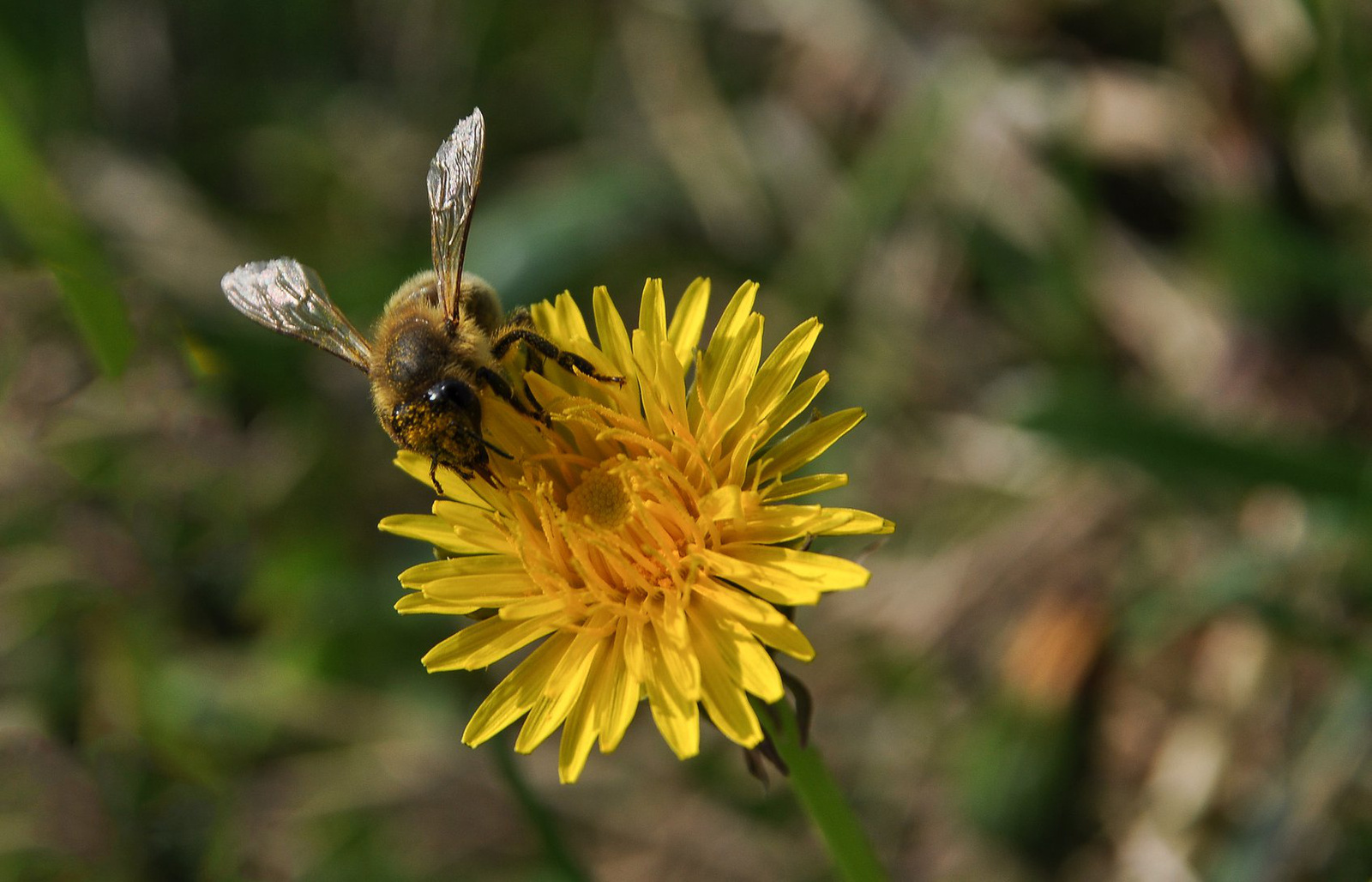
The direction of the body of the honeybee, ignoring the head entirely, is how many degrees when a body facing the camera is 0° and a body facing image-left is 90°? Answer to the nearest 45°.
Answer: approximately 0°
